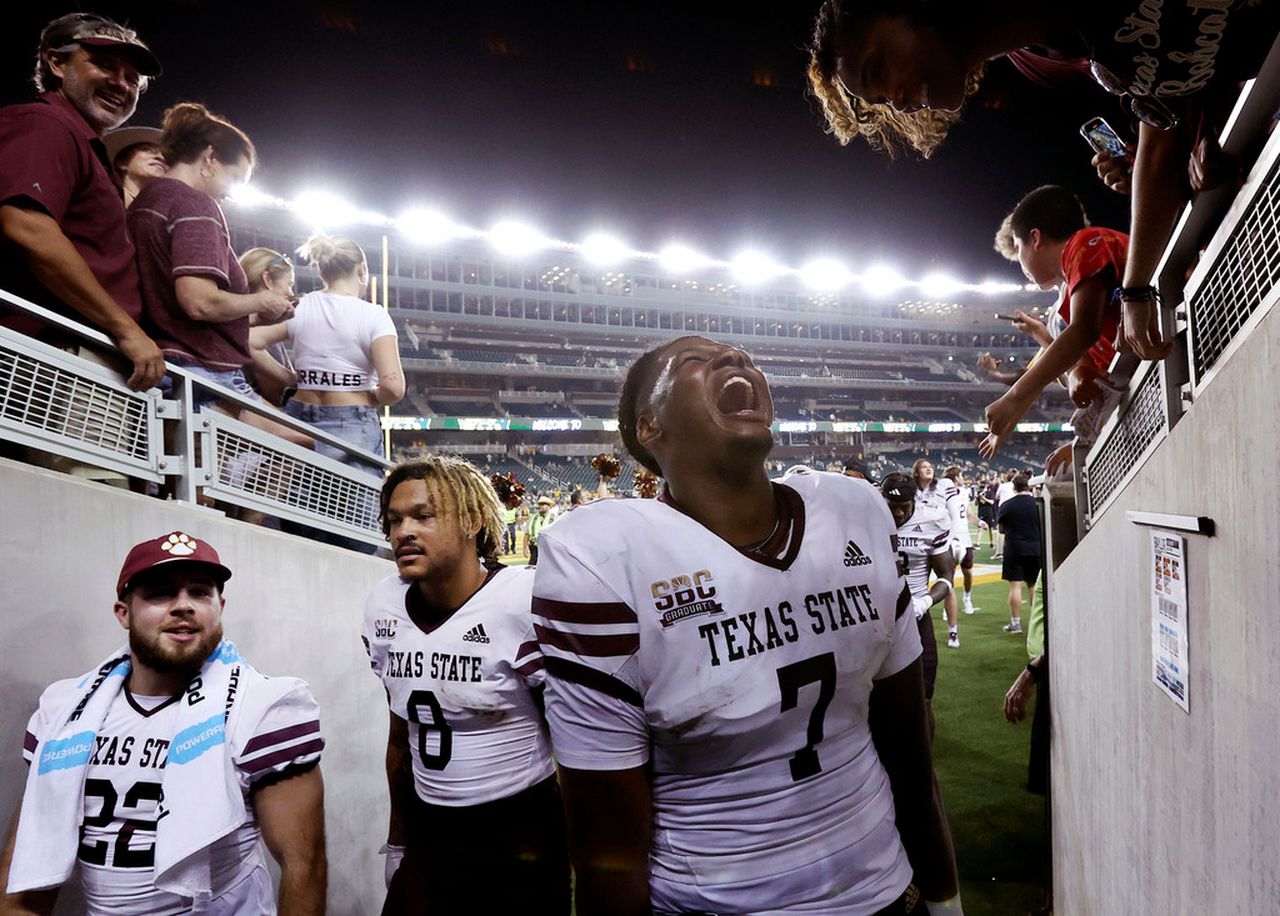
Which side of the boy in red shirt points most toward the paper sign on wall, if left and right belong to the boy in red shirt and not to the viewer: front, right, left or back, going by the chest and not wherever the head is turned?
left

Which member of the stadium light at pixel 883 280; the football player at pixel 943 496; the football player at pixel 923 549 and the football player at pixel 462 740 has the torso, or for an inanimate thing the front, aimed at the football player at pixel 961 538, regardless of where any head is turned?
the stadium light

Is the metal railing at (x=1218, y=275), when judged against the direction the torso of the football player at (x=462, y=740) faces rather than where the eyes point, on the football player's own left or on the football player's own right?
on the football player's own left

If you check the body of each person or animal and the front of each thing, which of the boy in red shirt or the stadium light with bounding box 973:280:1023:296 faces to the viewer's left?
the boy in red shirt

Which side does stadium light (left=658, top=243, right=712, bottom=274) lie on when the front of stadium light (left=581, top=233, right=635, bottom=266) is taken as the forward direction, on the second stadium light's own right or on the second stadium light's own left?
on the second stadium light's own left

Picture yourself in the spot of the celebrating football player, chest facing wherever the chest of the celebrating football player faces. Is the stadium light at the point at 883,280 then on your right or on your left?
on your left

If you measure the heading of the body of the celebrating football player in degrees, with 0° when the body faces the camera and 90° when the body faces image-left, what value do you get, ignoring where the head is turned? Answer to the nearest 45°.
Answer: approximately 315°

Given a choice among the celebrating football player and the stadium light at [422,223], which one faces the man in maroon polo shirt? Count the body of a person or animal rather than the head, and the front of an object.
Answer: the stadium light

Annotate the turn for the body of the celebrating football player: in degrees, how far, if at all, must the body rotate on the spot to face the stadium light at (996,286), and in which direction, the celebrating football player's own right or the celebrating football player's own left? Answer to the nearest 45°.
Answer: approximately 135° to the celebrating football player's own left

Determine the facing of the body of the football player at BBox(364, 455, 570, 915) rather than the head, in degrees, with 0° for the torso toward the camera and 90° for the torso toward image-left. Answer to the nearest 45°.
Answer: approximately 45°

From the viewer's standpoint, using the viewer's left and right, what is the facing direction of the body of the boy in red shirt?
facing to the left of the viewer
